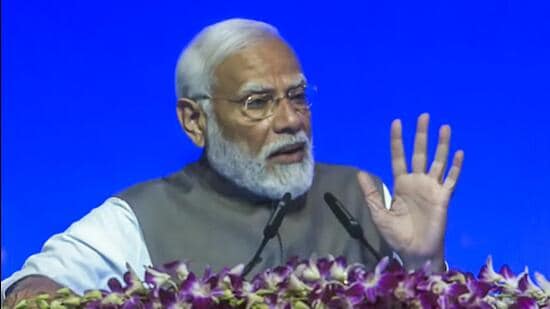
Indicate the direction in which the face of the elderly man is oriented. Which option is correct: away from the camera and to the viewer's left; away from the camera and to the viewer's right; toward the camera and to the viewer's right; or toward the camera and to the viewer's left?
toward the camera and to the viewer's right

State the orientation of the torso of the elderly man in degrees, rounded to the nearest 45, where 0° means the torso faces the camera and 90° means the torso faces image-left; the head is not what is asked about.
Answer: approximately 315°

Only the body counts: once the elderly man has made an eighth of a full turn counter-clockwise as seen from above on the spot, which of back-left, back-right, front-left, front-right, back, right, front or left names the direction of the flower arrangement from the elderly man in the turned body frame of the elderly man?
right
